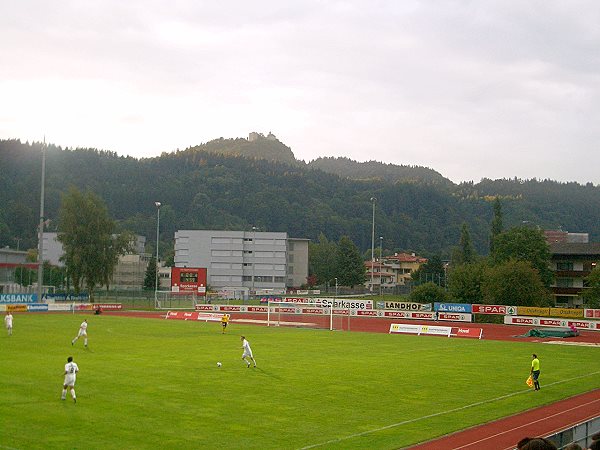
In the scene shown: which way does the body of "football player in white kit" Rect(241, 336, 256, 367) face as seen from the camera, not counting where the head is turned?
to the viewer's left
